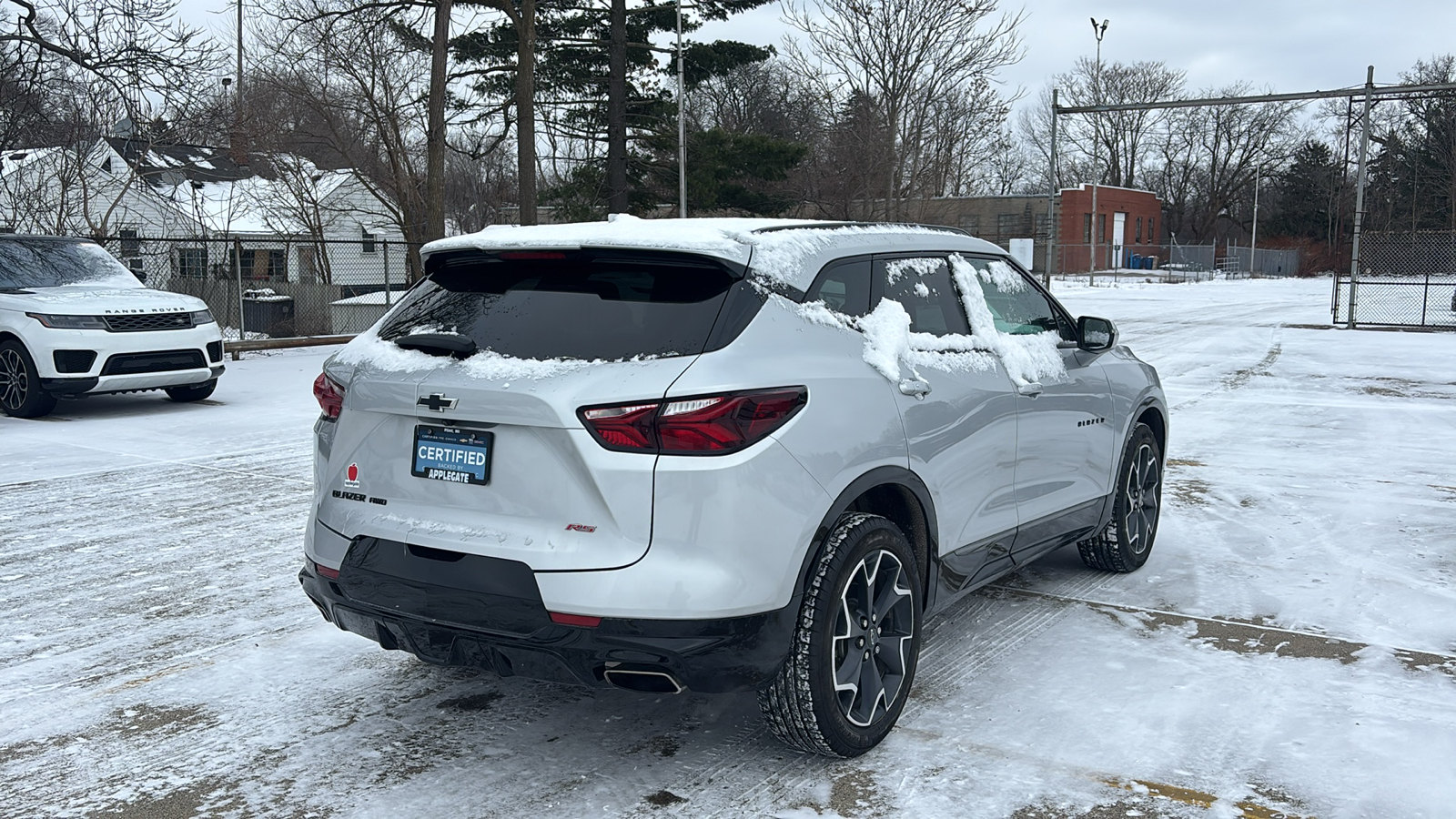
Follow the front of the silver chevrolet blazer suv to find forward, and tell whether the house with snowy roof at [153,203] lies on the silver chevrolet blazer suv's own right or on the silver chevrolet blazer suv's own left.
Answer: on the silver chevrolet blazer suv's own left

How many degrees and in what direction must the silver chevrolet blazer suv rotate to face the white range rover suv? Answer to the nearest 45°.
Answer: approximately 90° to its left

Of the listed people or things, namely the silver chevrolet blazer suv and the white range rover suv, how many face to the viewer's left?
0

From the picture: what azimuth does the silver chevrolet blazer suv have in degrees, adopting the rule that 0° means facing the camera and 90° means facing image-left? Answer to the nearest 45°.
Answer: approximately 225°

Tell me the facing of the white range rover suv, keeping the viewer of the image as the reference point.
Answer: facing the viewer and to the right of the viewer

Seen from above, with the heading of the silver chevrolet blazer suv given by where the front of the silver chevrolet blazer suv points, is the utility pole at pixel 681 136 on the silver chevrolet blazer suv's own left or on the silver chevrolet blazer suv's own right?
on the silver chevrolet blazer suv's own left

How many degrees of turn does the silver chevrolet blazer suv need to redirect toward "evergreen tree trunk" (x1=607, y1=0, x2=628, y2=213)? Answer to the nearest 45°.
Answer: approximately 45° to its left

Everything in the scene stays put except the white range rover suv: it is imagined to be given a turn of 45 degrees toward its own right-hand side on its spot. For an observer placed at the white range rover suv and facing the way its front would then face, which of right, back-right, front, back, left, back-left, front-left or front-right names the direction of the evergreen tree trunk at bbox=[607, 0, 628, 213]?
back-left

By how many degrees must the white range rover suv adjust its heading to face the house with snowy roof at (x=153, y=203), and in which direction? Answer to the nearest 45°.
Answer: approximately 135° to its left
